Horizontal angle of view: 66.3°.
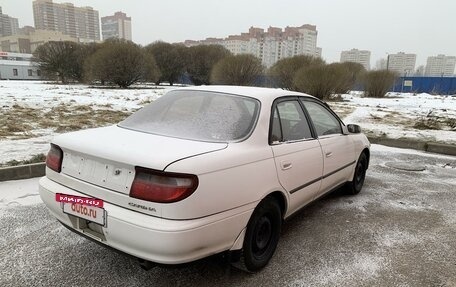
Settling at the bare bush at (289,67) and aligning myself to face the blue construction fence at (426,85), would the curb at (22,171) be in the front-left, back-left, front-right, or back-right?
back-right

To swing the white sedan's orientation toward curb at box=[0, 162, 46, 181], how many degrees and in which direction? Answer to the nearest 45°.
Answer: approximately 90° to its left

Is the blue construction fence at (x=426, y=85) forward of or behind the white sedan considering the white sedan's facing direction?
forward

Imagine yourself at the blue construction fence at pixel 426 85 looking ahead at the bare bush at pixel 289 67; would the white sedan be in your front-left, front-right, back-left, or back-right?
front-left

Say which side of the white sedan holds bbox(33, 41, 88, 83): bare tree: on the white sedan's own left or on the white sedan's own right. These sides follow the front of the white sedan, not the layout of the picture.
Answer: on the white sedan's own left

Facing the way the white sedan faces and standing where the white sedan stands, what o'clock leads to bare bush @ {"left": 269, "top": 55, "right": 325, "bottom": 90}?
The bare bush is roughly at 11 o'clock from the white sedan.

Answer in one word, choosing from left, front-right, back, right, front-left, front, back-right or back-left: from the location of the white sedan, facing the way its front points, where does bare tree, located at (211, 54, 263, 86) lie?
front-left

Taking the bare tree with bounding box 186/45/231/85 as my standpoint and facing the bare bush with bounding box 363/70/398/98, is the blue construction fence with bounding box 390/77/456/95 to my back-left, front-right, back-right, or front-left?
front-left

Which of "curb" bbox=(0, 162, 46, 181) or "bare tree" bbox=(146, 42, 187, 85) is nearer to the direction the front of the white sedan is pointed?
the bare tree

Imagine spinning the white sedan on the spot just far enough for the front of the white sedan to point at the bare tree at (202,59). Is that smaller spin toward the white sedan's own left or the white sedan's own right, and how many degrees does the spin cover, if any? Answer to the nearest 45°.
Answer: approximately 45° to the white sedan's own left

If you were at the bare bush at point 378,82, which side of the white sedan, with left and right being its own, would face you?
front

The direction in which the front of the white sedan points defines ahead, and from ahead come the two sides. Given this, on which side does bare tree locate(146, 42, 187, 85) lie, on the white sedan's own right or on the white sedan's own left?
on the white sedan's own left

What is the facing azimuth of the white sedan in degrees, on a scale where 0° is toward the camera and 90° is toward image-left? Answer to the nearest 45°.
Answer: approximately 225°
